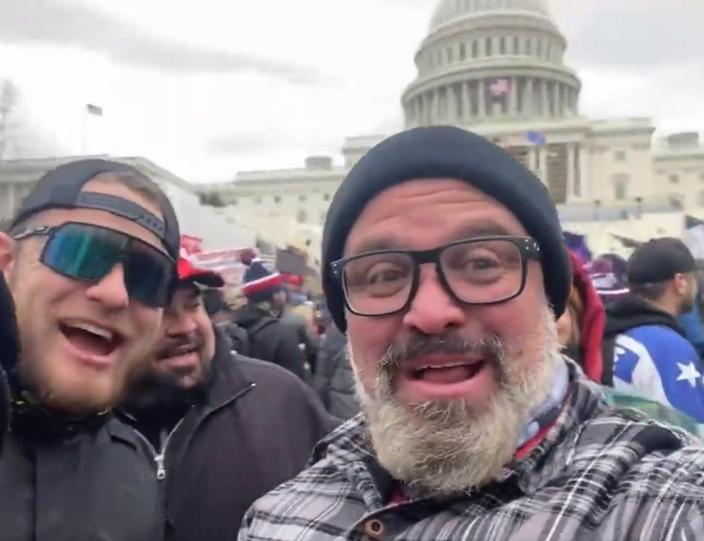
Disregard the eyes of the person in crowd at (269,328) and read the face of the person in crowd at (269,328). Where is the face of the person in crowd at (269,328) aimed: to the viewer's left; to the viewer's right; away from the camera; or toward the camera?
away from the camera

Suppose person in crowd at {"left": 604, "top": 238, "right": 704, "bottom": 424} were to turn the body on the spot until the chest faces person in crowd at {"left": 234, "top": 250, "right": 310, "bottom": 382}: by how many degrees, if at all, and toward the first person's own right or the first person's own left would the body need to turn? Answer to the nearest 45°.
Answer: approximately 90° to the first person's own left

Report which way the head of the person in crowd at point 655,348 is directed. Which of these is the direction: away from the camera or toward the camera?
away from the camera

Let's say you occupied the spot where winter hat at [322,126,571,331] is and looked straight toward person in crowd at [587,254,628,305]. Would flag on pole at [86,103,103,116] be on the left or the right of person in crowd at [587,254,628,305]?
left

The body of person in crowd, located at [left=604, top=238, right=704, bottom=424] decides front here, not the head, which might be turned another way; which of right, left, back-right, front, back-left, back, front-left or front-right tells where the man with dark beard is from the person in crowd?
back

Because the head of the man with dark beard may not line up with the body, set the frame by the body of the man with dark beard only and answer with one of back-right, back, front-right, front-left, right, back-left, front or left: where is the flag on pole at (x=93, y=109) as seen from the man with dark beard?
back-right

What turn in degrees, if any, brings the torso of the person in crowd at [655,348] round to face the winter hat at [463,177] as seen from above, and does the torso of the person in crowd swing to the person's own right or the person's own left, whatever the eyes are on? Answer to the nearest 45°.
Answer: approximately 135° to the person's own right

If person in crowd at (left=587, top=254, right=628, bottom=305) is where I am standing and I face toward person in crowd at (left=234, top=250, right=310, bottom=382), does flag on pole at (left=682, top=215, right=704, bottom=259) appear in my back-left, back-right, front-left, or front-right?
back-right

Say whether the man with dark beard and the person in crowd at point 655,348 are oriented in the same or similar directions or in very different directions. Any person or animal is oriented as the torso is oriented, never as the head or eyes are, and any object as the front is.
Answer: very different directions

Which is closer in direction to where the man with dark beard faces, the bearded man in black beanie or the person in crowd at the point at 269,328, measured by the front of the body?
the bearded man in black beanie

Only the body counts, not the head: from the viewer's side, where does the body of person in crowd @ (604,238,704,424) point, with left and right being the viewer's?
facing away from the viewer and to the right of the viewer

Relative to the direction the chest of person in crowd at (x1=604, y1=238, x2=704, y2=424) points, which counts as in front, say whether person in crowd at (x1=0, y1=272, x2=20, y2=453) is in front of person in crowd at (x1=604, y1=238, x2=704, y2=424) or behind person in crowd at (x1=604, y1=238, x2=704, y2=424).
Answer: behind

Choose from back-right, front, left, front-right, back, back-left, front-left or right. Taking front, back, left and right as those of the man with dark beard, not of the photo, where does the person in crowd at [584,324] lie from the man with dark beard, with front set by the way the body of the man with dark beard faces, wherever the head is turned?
back-left
